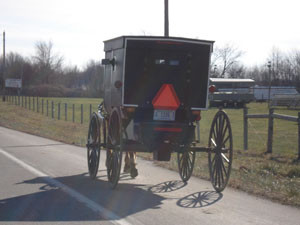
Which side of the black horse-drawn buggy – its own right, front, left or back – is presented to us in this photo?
back
